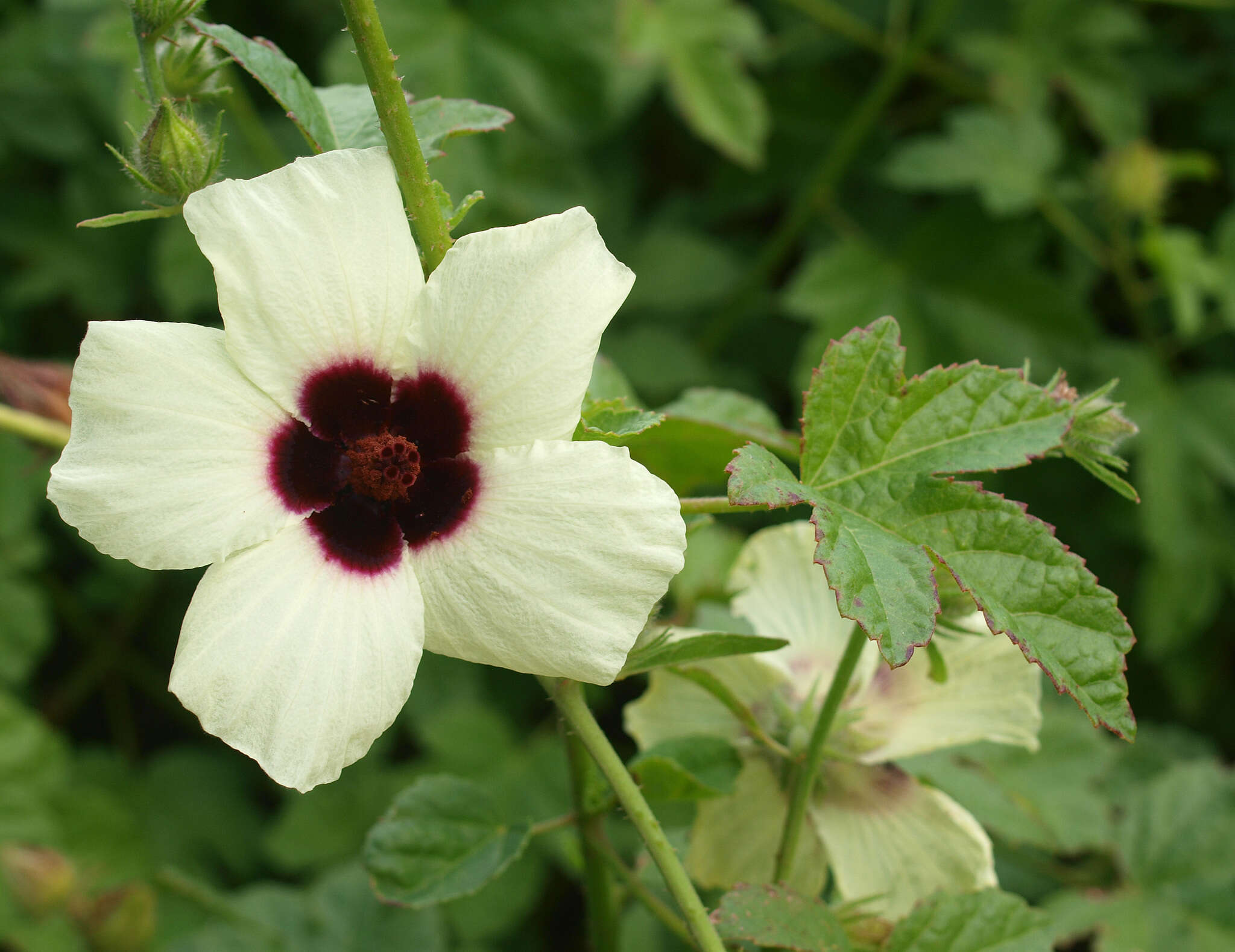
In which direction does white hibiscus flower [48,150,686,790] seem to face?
toward the camera
